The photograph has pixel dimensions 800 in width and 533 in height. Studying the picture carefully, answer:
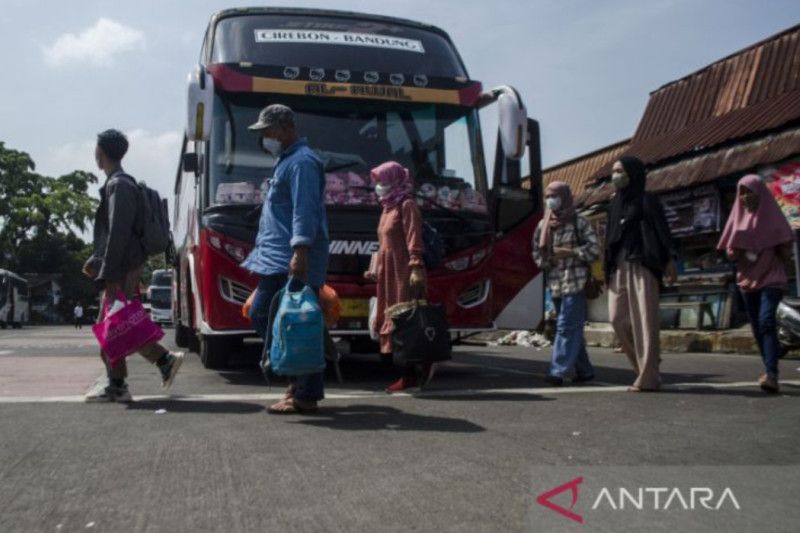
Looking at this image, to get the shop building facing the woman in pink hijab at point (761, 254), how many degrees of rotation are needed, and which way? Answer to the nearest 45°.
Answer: approximately 45° to its left

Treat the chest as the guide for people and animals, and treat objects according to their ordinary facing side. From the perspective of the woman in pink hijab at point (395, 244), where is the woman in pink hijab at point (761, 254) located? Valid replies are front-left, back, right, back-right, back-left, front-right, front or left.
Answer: back-left

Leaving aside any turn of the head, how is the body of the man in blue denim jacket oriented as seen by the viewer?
to the viewer's left

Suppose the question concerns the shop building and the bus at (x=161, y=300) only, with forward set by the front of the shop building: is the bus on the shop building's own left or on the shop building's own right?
on the shop building's own right

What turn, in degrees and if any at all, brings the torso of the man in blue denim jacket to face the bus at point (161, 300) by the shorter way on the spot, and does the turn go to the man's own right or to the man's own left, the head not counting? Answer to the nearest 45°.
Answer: approximately 90° to the man's own right

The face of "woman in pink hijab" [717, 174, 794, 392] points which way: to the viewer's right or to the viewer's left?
to the viewer's left
